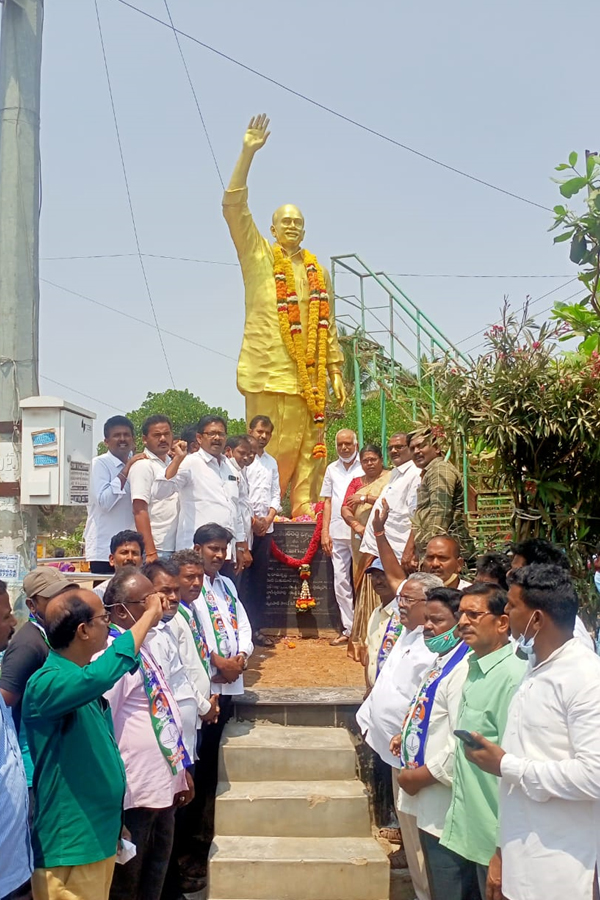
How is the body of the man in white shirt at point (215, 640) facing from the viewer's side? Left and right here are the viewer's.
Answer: facing the viewer and to the right of the viewer

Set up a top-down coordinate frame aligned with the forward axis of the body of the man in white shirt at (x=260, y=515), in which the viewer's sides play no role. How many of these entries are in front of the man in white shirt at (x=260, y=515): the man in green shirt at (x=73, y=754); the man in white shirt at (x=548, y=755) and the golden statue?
2

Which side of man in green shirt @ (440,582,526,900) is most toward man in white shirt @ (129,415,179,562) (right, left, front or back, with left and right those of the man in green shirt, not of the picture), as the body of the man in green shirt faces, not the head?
right

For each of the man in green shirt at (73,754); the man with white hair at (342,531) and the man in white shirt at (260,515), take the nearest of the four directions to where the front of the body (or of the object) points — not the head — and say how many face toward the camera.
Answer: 2

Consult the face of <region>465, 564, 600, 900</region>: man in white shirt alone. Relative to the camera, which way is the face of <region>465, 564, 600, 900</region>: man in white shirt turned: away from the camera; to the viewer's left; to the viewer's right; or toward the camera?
to the viewer's left

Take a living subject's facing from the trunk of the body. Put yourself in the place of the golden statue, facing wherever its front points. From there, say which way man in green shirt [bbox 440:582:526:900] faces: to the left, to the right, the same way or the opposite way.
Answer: to the right

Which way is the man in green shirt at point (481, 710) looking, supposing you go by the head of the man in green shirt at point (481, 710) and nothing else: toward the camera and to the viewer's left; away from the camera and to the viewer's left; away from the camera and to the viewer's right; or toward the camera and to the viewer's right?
toward the camera and to the viewer's left
